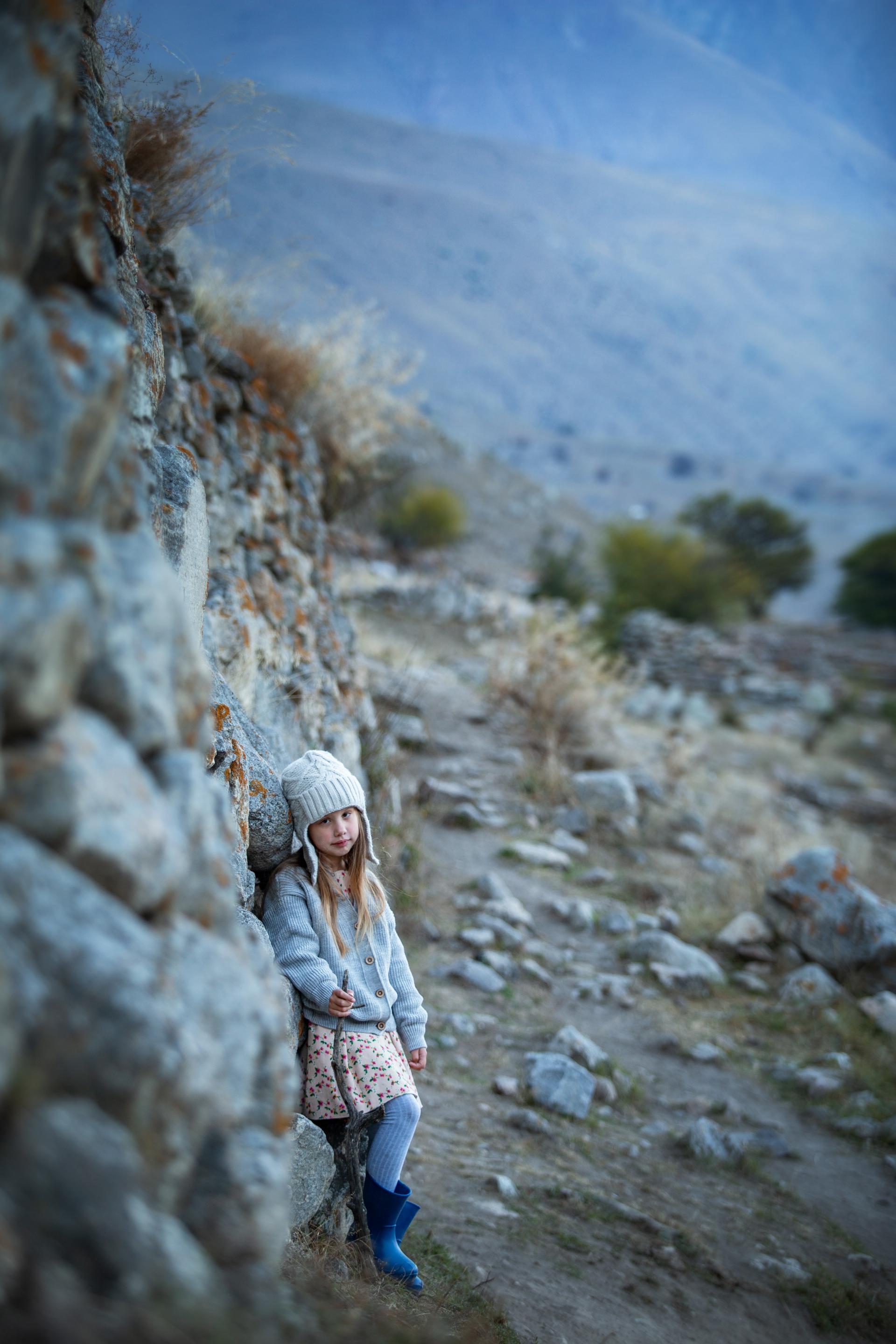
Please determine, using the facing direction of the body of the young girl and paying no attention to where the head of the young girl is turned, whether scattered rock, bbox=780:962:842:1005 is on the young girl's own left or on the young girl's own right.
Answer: on the young girl's own left

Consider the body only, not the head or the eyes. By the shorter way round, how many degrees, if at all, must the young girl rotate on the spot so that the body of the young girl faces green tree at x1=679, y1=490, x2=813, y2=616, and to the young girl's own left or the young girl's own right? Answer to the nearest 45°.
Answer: approximately 135° to the young girl's own left

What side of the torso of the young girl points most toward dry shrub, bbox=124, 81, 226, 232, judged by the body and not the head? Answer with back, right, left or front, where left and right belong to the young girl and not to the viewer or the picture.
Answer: back

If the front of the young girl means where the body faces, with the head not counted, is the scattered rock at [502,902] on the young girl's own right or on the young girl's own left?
on the young girl's own left

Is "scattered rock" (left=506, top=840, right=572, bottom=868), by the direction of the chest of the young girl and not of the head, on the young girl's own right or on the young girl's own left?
on the young girl's own left

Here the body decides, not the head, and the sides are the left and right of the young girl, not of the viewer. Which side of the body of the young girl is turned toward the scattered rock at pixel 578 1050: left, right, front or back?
left

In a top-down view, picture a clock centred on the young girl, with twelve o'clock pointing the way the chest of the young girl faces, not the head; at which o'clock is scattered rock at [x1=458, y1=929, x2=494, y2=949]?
The scattered rock is roughly at 8 o'clock from the young girl.

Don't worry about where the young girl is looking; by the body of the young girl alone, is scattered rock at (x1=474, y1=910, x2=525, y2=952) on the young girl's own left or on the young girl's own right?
on the young girl's own left

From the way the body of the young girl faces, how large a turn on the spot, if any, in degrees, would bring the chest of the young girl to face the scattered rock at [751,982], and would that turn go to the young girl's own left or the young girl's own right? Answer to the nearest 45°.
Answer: approximately 90° to the young girl's own left

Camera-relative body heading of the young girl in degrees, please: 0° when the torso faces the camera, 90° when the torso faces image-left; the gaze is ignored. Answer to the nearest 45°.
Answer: approximately 315°
